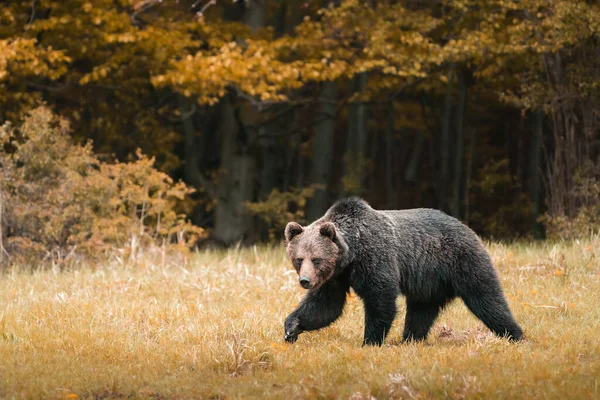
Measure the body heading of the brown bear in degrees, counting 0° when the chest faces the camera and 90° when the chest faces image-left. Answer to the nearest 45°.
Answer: approximately 90°

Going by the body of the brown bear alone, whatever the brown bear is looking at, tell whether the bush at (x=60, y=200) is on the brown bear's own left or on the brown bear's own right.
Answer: on the brown bear's own right
